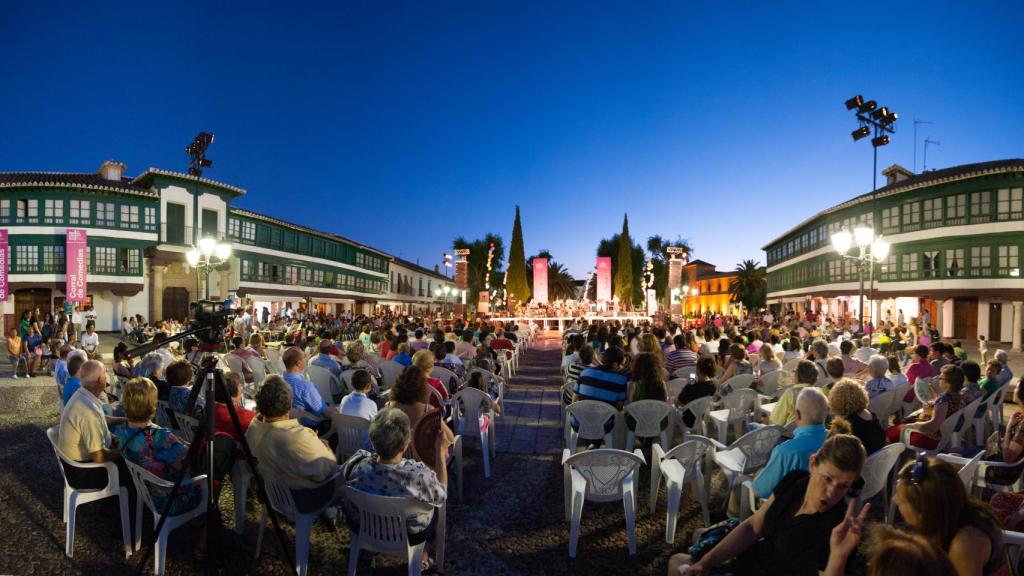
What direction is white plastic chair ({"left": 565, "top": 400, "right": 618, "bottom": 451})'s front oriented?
away from the camera

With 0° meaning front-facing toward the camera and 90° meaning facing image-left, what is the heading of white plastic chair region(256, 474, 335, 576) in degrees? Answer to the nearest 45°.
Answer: approximately 225°

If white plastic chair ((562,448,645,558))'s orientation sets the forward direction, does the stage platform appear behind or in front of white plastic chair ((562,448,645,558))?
in front

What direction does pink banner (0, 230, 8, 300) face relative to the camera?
toward the camera

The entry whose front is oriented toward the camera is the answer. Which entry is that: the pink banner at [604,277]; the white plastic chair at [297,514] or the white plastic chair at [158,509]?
the pink banner

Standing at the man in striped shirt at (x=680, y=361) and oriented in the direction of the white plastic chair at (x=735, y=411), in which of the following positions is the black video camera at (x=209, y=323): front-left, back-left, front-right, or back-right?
front-right

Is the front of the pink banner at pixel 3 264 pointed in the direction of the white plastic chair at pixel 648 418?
yes

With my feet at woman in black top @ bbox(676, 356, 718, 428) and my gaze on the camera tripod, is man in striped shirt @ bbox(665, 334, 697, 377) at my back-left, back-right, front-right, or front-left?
back-right

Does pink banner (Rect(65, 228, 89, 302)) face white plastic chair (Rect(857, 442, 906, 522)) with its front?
yes

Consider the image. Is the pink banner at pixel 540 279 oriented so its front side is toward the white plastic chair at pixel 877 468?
yes

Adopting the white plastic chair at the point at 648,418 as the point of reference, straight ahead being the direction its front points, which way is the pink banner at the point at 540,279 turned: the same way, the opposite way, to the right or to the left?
the opposite way

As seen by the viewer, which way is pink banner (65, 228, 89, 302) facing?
toward the camera

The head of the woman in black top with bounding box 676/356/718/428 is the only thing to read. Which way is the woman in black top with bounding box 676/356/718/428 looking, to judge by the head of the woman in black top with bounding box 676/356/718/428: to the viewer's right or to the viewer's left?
to the viewer's left

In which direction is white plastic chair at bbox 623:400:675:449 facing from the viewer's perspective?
away from the camera

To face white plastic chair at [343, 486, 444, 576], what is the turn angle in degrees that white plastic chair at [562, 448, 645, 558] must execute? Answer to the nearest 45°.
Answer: approximately 135° to its left

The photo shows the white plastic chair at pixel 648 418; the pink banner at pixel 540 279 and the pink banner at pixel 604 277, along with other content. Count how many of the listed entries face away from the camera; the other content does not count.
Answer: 1

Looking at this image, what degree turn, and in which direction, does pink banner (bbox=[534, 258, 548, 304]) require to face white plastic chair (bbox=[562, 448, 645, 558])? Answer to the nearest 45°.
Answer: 0° — it already faces it
